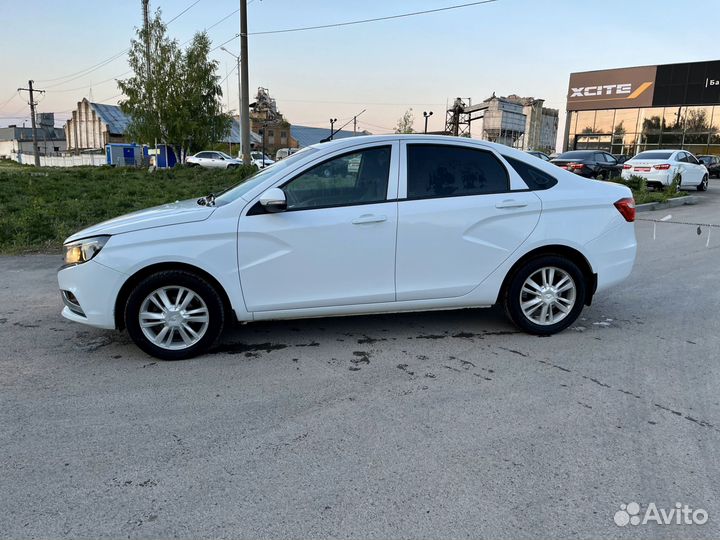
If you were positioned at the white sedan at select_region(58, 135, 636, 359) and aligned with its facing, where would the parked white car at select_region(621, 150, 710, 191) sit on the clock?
The parked white car is roughly at 4 o'clock from the white sedan.

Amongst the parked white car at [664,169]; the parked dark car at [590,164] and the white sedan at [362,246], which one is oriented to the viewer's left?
the white sedan

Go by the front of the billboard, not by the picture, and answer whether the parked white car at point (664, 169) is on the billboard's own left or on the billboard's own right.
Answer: on the billboard's own left

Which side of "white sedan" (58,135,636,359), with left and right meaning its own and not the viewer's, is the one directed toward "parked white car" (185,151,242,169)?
right

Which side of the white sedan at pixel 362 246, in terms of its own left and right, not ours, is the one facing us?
left

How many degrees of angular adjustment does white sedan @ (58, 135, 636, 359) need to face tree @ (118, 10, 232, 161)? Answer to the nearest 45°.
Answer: approximately 90° to its right

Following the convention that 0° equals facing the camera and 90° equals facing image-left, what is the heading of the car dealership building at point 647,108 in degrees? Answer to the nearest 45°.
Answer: approximately 45°

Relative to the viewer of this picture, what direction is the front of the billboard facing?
facing the viewer and to the left of the viewer

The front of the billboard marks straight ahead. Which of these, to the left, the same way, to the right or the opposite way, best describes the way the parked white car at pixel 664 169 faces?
the opposite way

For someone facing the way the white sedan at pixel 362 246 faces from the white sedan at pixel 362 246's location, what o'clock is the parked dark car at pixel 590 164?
The parked dark car is roughly at 4 o'clock from the white sedan.

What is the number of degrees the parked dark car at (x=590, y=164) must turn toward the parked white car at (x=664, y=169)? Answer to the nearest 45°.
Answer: approximately 90° to its right

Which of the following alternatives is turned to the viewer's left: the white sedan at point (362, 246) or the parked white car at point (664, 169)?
the white sedan

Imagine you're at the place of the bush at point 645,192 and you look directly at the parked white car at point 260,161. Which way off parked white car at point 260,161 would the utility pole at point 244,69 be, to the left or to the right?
left

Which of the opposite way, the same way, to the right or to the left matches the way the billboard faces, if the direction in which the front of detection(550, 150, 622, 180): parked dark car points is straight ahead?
the opposite way
